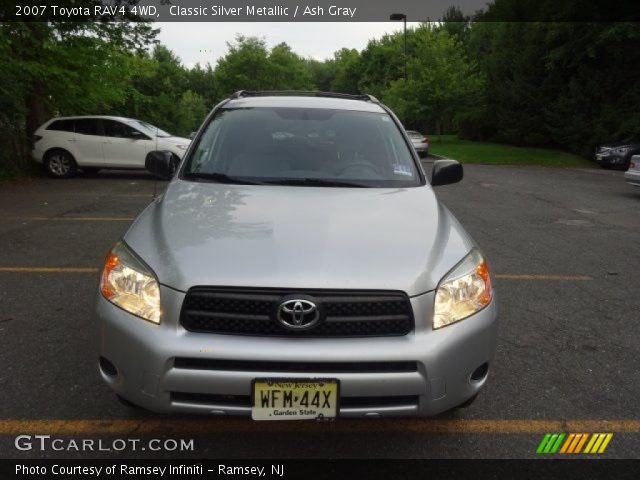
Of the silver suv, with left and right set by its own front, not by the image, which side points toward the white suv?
back

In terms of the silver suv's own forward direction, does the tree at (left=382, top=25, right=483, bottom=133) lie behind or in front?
behind

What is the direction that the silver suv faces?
toward the camera

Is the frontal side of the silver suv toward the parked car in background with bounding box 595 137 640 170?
no

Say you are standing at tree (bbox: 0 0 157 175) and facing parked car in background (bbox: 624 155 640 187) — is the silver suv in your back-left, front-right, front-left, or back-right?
front-right

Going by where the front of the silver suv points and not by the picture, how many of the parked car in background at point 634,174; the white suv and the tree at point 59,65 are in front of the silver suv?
0

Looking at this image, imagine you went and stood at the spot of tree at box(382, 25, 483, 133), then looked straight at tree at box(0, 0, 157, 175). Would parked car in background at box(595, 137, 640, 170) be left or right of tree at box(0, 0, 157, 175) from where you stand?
left

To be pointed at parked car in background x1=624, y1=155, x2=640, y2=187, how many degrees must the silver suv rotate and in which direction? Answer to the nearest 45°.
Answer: approximately 135° to its left

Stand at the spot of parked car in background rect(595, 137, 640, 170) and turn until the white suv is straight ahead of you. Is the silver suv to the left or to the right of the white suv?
left

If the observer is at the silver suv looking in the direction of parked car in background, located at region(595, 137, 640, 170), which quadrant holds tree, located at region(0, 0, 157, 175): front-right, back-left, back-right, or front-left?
front-left

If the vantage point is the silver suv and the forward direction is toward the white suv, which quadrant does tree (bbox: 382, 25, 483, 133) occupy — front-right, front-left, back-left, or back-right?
front-right

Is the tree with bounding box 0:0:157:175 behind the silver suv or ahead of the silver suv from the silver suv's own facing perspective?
behind

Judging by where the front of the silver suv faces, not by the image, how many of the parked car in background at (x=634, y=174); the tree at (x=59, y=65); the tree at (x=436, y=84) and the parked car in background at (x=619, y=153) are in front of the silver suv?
0

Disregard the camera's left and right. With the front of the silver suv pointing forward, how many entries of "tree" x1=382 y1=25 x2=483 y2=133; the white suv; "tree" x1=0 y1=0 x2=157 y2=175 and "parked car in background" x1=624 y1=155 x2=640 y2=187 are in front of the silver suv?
0

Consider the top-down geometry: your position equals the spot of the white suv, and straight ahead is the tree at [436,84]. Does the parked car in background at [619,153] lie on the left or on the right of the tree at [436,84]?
right
